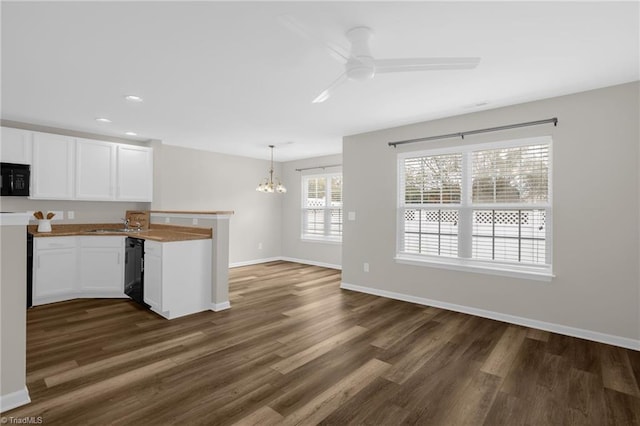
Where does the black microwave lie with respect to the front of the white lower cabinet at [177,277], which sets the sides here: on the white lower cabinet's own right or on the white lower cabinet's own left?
on the white lower cabinet's own right

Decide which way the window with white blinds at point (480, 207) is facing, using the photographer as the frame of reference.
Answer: facing the viewer and to the left of the viewer

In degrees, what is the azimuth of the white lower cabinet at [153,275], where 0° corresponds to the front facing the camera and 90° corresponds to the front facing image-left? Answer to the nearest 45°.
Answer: approximately 45°

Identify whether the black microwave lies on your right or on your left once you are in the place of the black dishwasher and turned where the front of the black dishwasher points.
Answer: on your right

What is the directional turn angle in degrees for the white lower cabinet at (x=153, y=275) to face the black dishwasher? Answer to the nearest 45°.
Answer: approximately 135° to its right

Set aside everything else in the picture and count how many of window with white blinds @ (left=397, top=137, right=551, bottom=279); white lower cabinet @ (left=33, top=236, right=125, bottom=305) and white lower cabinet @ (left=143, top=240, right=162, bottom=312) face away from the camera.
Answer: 0

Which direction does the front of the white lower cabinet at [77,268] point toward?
toward the camera

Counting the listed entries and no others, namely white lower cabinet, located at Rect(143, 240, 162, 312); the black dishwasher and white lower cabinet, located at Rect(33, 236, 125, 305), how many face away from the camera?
0

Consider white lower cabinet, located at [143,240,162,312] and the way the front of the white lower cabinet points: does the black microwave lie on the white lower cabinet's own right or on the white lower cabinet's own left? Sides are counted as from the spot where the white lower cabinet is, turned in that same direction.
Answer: on the white lower cabinet's own right

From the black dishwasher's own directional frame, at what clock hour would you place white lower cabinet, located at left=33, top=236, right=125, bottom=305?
The white lower cabinet is roughly at 3 o'clock from the black dishwasher.

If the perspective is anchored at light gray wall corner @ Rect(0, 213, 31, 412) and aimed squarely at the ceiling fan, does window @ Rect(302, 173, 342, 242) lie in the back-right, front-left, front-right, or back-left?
front-left

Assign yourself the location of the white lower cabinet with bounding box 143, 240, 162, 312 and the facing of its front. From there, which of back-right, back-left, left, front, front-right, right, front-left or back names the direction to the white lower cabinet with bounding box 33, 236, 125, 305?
right

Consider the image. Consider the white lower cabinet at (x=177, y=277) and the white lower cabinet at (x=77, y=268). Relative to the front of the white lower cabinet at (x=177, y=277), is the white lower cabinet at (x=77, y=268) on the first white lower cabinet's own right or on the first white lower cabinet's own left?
on the first white lower cabinet's own right

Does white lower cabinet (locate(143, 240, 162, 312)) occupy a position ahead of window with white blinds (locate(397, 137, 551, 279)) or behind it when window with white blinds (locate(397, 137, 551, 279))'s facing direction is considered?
ahead
